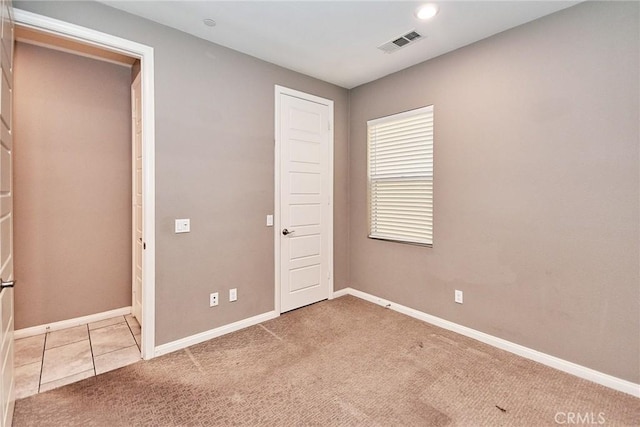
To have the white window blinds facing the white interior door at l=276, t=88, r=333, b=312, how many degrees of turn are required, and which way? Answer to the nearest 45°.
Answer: approximately 45° to its right

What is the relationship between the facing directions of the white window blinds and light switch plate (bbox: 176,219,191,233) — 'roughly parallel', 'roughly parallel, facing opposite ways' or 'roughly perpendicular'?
roughly perpendicular

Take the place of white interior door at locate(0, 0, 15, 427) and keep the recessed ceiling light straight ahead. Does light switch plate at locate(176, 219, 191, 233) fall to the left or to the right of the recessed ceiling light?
left

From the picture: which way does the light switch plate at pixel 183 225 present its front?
toward the camera

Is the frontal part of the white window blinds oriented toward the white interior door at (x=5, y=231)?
yes

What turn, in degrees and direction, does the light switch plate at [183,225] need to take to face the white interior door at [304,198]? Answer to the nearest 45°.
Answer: approximately 90° to its left

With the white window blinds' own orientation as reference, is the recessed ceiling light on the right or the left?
on its left

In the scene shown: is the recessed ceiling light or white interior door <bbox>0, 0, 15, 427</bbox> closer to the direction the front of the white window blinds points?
the white interior door

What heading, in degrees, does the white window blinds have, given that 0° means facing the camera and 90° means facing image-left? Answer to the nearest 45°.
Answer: approximately 45°

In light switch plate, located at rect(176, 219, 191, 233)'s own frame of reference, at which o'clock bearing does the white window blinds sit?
The white window blinds is roughly at 9 o'clock from the light switch plate.

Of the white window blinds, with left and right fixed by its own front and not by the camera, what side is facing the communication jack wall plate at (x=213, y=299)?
front
